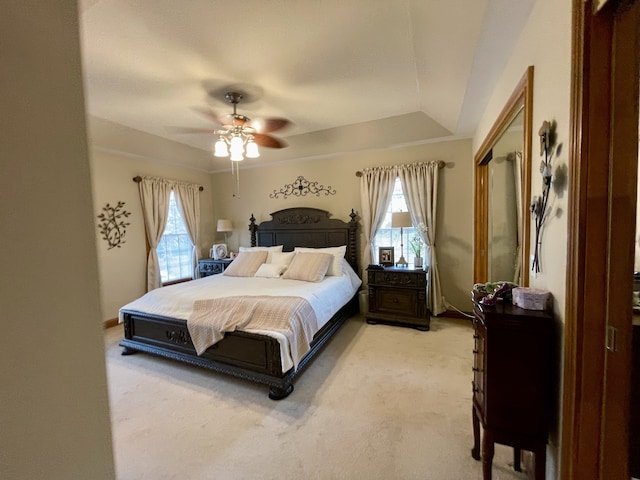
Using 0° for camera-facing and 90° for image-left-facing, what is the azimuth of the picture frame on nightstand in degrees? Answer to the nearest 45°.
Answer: approximately 0°

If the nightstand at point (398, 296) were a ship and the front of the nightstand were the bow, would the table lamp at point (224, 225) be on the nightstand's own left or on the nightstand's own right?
on the nightstand's own right

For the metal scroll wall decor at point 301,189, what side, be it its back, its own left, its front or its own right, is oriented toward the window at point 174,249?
right

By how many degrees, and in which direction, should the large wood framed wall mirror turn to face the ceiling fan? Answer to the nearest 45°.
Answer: approximately 45° to its left

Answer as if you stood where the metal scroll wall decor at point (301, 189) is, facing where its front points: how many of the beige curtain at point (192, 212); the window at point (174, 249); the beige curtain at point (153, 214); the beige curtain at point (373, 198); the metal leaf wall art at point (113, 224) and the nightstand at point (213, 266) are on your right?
5

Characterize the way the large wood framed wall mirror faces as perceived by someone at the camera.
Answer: facing to the left of the viewer

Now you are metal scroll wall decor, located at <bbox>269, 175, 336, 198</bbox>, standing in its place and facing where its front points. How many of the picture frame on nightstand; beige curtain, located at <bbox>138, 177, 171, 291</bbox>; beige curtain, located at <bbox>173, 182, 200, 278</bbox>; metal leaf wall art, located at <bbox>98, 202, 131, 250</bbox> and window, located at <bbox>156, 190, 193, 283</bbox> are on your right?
4

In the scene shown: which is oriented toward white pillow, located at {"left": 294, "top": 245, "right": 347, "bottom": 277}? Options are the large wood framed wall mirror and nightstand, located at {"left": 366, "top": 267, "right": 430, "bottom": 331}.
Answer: the large wood framed wall mirror
